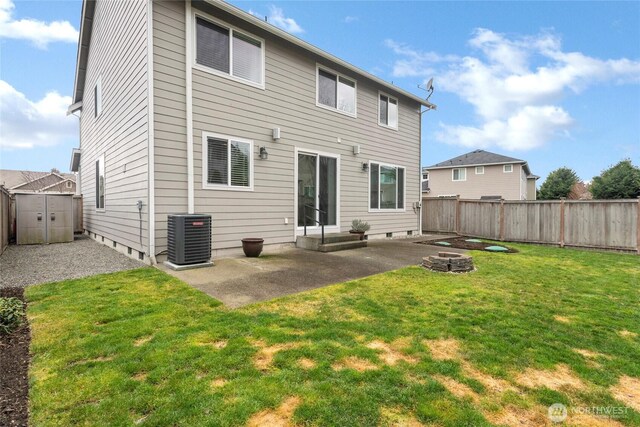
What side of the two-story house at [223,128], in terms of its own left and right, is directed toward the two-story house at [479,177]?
right

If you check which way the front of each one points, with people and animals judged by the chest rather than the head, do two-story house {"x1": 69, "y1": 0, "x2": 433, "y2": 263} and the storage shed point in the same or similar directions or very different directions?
very different directions

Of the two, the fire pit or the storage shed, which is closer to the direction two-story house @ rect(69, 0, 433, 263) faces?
the storage shed

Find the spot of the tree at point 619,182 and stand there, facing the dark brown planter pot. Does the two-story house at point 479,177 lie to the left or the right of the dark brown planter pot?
right

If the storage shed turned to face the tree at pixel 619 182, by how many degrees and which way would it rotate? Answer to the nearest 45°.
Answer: approximately 90° to its left

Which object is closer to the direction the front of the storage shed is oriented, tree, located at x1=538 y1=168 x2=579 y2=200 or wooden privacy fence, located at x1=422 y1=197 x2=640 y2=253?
the wooden privacy fence

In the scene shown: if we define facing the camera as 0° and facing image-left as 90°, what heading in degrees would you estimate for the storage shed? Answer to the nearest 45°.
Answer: approximately 0°
